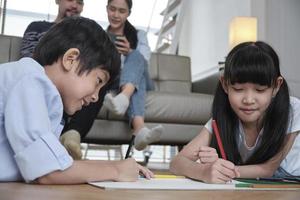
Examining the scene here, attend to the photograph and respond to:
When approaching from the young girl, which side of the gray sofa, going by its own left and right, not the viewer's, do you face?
front

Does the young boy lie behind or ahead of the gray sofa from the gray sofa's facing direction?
ahead

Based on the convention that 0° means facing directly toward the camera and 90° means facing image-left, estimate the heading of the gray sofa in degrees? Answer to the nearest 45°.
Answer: approximately 0°
